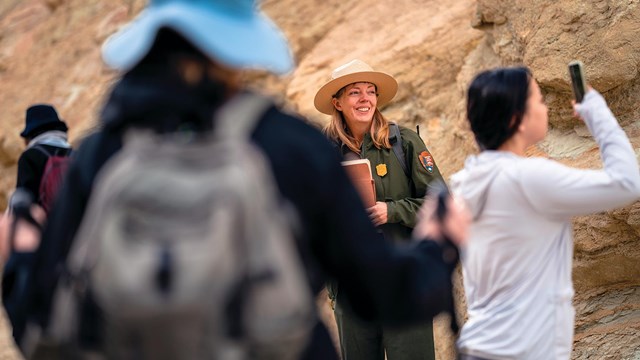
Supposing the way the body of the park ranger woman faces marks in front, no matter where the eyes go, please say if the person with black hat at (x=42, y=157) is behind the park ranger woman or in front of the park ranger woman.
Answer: in front

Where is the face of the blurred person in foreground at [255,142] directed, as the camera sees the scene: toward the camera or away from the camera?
away from the camera

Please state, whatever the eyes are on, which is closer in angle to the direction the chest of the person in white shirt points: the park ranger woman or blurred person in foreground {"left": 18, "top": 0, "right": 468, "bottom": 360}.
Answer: the park ranger woman

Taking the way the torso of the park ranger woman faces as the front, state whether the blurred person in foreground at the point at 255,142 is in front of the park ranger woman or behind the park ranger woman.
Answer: in front

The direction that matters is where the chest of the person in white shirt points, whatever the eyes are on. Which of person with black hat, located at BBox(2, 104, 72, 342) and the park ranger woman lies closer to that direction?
the park ranger woman

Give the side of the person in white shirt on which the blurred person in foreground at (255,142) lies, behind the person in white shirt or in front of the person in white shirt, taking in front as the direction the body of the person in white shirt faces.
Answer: behind

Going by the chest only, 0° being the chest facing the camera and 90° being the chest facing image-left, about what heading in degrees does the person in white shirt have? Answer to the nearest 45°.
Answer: approximately 225°

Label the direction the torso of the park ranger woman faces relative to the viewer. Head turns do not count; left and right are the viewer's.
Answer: facing the viewer and to the left of the viewer
